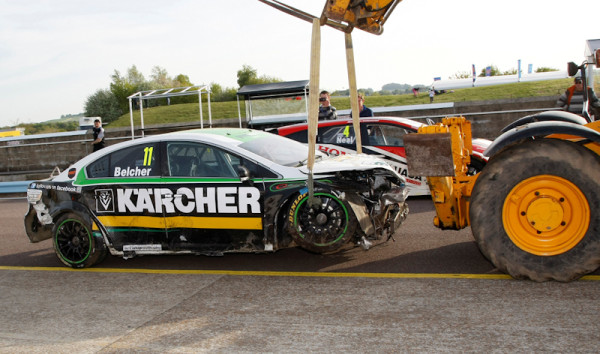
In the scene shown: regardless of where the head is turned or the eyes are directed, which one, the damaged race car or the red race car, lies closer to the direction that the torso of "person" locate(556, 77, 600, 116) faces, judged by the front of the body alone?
the damaged race car

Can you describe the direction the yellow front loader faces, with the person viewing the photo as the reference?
facing to the left of the viewer

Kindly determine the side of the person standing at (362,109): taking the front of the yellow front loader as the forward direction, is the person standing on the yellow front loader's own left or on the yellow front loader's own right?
on the yellow front loader's own right
